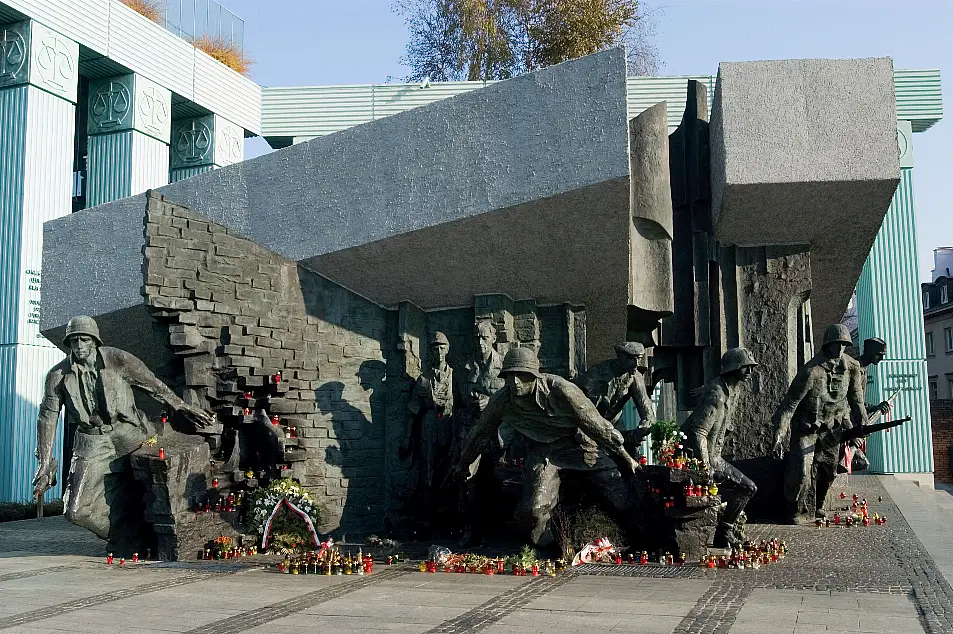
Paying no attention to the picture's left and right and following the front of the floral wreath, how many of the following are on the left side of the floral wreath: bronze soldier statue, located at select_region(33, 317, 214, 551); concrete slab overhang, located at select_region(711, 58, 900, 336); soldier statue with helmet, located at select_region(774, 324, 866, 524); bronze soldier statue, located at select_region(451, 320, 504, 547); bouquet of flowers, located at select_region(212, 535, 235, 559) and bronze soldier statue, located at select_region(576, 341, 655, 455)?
4

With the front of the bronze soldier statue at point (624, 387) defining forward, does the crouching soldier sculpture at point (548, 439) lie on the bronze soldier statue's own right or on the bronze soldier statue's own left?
on the bronze soldier statue's own right

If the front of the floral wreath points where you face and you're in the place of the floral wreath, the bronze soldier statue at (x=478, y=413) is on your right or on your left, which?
on your left

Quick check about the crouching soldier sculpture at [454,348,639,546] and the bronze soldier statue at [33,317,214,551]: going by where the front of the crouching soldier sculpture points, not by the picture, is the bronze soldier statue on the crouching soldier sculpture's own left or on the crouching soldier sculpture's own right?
on the crouching soldier sculpture's own right

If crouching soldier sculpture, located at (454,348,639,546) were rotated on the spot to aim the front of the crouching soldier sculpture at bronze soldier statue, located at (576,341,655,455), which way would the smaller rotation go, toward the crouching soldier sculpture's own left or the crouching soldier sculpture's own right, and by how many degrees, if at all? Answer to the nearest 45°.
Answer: approximately 180°

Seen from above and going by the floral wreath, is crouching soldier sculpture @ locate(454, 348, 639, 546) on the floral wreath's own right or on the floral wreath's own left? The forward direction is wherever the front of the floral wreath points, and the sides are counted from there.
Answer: on the floral wreath's own left

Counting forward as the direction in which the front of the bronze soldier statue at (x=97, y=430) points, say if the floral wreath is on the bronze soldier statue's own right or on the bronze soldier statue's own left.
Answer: on the bronze soldier statue's own left

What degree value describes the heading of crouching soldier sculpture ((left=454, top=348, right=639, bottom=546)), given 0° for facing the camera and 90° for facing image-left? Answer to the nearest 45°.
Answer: approximately 45°

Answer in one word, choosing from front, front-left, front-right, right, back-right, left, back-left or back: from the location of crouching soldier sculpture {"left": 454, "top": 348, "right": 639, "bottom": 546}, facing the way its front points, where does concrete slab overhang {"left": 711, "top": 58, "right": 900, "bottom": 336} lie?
back

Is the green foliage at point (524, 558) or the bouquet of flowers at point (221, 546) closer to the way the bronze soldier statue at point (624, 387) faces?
the green foliage

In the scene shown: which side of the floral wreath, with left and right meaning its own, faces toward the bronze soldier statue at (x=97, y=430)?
right

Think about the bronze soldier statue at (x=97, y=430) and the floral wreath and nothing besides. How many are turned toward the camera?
2

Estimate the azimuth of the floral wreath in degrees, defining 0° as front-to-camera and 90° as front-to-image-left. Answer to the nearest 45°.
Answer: approximately 0°
